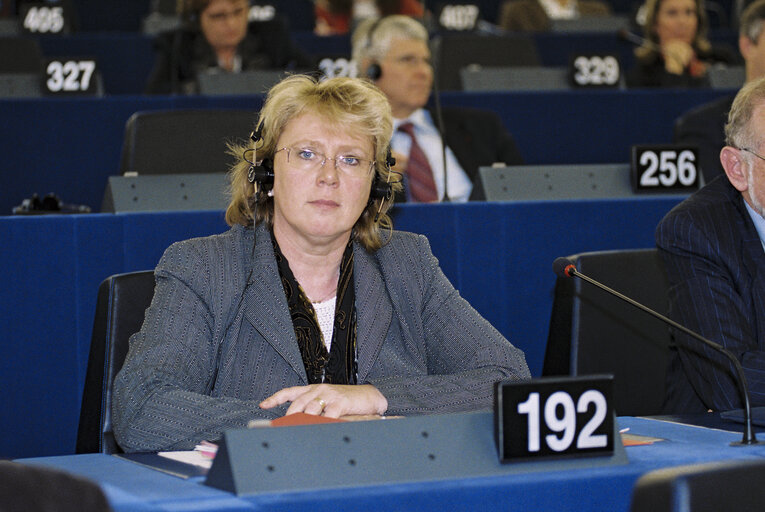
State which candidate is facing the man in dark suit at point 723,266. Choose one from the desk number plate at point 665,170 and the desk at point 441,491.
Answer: the desk number plate

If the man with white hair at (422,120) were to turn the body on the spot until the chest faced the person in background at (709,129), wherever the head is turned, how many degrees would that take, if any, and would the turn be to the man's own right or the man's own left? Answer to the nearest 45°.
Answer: approximately 45° to the man's own left

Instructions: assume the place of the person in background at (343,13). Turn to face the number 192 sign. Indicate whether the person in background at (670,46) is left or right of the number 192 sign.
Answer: left

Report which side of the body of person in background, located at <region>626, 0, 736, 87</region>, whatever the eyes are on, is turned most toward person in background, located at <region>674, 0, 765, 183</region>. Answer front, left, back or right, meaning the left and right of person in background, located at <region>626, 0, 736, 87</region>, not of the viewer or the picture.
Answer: front

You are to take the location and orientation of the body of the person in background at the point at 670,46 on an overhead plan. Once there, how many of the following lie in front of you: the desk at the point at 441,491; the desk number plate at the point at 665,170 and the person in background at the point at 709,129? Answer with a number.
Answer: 3

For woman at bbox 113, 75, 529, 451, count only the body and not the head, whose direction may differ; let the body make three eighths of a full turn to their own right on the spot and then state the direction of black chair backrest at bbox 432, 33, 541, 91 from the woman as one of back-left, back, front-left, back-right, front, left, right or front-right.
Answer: front-right

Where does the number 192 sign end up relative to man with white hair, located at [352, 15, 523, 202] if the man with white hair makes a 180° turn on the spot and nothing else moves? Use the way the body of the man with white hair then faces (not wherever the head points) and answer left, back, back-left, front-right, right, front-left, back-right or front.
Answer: back-left

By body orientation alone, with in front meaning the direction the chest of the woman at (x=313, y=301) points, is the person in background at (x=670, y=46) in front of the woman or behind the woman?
behind

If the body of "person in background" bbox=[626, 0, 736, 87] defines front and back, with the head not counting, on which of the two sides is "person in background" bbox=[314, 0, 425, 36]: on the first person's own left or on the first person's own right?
on the first person's own right

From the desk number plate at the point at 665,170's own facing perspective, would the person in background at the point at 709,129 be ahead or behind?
behind

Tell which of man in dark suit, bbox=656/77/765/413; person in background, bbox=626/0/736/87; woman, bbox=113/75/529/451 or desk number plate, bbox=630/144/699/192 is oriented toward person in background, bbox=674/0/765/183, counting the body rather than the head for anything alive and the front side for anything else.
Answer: person in background, bbox=626/0/736/87

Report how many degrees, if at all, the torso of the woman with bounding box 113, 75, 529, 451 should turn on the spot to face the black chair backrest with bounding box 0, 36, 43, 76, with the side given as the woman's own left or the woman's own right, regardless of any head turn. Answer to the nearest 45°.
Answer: approximately 180°

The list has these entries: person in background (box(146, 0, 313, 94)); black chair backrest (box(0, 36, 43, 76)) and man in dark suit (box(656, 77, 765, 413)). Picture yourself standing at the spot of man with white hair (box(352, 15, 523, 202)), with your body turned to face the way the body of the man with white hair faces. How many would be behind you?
2
